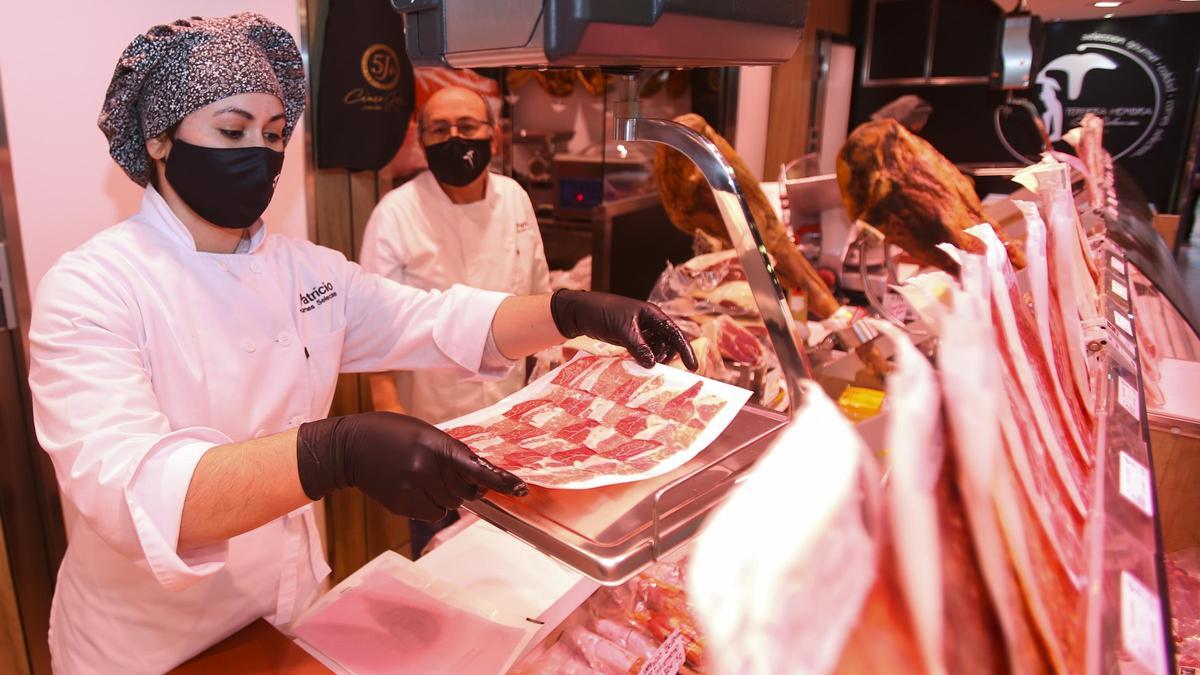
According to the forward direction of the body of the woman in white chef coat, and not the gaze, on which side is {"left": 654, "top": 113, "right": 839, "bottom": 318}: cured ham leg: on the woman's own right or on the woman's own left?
on the woman's own left

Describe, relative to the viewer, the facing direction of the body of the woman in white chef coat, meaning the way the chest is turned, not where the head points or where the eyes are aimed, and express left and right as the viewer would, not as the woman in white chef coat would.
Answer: facing the viewer and to the right of the viewer

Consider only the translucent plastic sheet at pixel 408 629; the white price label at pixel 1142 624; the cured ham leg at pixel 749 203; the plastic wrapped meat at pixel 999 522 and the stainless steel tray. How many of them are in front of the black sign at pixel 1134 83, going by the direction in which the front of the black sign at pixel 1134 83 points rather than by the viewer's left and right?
5

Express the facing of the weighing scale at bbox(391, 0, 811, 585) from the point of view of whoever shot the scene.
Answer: facing the viewer and to the left of the viewer

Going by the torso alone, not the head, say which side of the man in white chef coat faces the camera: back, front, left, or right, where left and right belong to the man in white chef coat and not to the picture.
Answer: front

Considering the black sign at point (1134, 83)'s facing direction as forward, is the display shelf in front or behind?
in front

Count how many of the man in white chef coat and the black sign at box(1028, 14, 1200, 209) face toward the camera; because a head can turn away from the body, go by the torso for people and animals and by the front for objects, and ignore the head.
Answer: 2

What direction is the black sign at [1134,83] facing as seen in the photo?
toward the camera

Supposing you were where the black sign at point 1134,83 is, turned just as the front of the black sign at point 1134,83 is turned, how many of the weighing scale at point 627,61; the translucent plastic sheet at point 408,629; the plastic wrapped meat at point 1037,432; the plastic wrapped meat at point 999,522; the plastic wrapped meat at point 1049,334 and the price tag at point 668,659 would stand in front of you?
6

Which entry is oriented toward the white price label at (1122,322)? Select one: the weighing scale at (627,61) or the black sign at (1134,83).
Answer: the black sign
